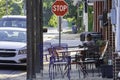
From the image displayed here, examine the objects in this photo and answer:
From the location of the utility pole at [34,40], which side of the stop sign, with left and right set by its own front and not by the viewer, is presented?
front

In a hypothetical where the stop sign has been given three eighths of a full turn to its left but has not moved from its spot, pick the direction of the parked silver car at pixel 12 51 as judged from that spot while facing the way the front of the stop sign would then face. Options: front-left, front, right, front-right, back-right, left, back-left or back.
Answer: back

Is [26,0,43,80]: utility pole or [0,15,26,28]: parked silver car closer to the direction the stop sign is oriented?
the utility pole

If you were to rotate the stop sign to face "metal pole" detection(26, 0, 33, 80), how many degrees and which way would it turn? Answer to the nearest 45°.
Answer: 0° — it already faces it

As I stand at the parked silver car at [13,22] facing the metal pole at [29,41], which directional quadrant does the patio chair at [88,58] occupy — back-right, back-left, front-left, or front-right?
front-left

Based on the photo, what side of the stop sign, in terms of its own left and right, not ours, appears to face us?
front

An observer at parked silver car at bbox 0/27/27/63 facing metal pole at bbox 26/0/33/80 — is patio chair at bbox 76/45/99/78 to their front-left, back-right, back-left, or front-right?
front-left
